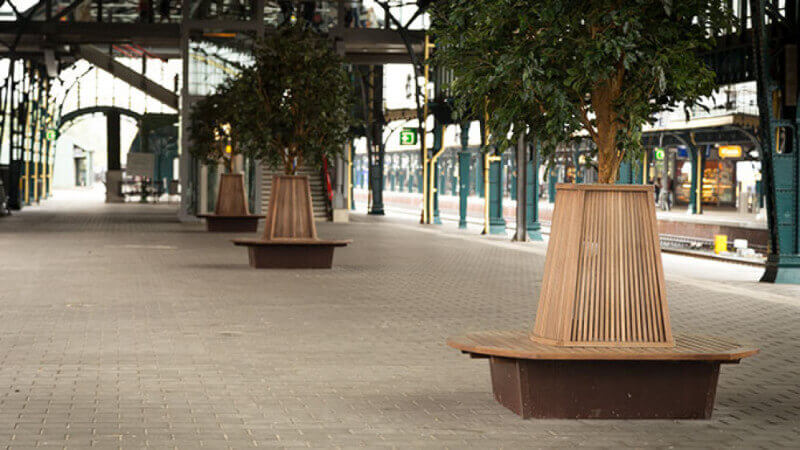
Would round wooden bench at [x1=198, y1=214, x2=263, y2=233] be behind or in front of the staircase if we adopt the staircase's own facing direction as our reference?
in front

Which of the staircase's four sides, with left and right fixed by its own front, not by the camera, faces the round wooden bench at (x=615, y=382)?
front

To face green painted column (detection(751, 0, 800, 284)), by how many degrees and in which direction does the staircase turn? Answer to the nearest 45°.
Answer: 0° — it already faces it

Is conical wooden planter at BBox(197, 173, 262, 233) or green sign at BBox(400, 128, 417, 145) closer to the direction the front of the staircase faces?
the conical wooden planter

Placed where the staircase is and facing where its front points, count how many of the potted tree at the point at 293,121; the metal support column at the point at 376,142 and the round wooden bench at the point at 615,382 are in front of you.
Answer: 2

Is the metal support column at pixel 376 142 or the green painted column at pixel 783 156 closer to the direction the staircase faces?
the green painted column

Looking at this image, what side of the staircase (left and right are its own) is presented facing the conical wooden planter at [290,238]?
front

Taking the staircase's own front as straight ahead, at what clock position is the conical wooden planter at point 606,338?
The conical wooden planter is roughly at 12 o'clock from the staircase.

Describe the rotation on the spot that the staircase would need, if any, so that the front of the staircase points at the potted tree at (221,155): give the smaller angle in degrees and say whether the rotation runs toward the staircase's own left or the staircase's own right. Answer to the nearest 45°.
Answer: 0° — it already faces it

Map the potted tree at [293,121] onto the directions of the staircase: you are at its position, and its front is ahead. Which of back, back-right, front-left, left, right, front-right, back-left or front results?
front

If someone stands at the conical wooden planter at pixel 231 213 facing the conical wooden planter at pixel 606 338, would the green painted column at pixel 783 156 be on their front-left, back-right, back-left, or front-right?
front-left

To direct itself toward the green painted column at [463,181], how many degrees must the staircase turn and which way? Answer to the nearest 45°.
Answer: approximately 45° to its left

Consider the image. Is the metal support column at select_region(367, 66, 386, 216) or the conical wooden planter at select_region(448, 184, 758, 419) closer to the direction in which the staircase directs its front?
the conical wooden planter

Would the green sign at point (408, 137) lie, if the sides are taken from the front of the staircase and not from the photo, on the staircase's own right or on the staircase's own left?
on the staircase's own left

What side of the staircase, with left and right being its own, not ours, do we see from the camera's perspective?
front

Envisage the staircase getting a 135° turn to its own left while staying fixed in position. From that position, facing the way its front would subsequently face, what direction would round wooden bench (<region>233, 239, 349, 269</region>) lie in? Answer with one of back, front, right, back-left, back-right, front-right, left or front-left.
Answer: back-right
